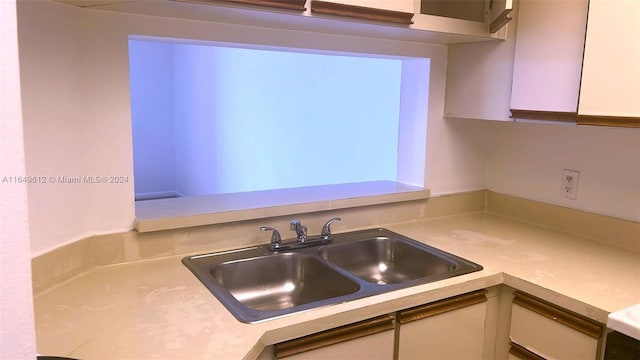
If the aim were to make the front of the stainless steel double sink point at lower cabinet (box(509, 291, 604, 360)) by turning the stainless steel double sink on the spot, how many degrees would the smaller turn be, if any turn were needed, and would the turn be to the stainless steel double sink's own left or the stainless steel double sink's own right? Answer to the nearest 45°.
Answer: approximately 45° to the stainless steel double sink's own left

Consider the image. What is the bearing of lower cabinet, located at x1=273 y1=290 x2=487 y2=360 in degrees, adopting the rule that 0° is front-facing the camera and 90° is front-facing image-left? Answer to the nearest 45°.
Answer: approximately 315°

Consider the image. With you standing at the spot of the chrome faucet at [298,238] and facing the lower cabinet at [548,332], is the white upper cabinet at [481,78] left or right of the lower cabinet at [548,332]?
left

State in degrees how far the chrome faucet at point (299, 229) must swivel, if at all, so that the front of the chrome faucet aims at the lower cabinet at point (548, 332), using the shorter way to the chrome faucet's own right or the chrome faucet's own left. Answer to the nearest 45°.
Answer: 0° — it already faces it

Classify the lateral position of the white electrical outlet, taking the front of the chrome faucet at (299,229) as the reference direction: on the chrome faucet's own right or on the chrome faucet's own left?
on the chrome faucet's own left

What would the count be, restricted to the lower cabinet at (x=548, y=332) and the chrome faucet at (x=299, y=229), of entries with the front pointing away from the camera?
0

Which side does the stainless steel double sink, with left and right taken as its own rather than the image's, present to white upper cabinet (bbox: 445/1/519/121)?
left

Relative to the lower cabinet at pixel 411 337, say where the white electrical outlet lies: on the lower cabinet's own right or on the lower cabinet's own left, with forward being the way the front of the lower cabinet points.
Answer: on the lower cabinet's own left
